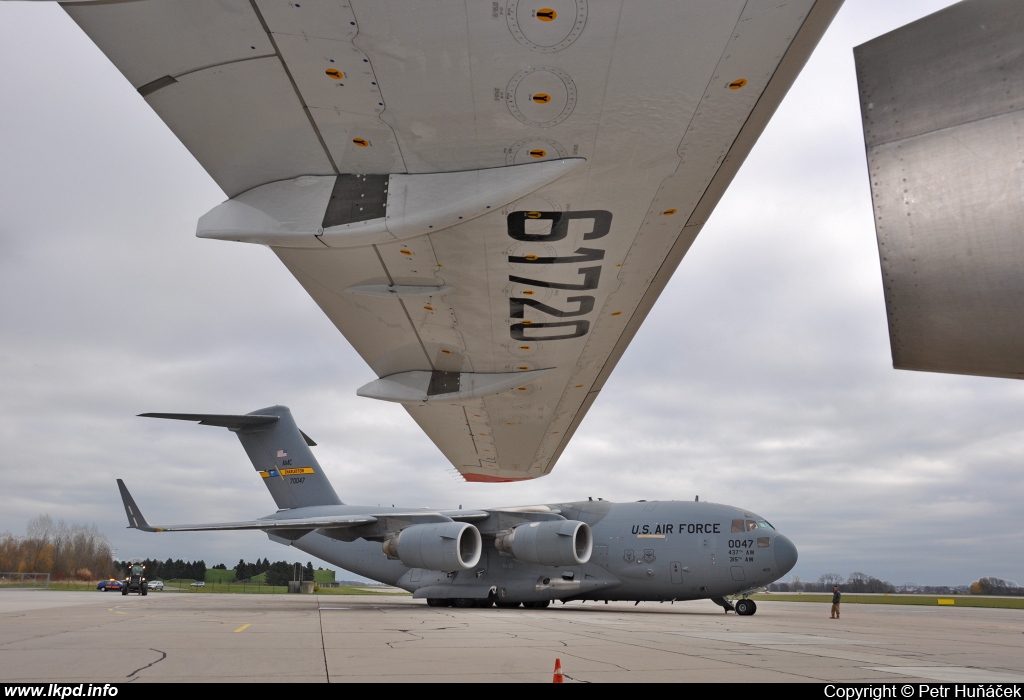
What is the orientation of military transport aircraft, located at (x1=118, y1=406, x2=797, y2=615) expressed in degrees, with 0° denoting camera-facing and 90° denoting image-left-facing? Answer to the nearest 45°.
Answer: approximately 315°
